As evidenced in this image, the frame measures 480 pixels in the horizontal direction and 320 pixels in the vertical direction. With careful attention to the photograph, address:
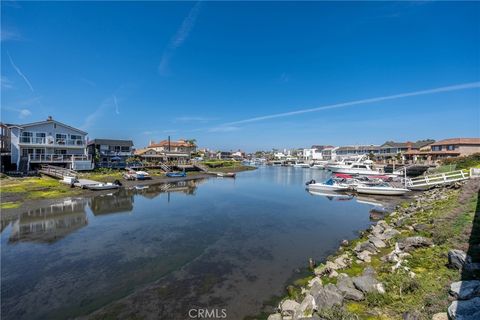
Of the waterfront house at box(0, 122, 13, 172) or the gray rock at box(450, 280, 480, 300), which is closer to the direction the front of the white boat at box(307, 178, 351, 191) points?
the waterfront house

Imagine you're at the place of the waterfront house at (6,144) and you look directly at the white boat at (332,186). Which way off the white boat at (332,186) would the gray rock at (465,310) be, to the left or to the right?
right

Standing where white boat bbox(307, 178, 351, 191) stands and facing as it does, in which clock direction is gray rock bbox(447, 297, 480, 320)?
The gray rock is roughly at 3 o'clock from the white boat.

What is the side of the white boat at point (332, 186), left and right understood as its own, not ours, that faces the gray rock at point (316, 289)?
right

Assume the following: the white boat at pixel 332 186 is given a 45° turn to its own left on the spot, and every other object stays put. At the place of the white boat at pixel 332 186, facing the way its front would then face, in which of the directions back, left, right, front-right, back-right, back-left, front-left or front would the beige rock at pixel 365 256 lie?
back-right

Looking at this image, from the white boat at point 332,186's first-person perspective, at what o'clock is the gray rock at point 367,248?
The gray rock is roughly at 3 o'clock from the white boat.

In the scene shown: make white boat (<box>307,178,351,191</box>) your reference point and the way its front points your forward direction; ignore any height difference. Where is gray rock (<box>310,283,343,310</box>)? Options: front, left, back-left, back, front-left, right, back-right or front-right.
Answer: right
